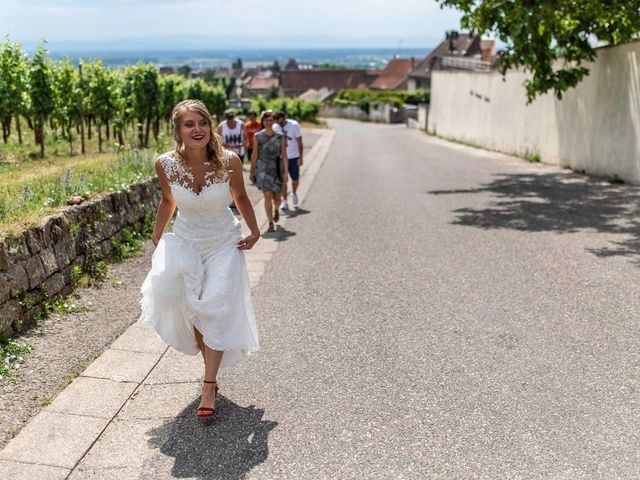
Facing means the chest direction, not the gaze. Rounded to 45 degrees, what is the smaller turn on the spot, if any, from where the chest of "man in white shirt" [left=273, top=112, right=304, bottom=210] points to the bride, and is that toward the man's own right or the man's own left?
approximately 45° to the man's own left

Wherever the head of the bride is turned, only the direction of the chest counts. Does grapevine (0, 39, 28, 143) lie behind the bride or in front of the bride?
behind

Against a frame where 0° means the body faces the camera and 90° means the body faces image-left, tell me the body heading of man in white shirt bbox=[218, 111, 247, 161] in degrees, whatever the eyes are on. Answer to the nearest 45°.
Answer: approximately 0°

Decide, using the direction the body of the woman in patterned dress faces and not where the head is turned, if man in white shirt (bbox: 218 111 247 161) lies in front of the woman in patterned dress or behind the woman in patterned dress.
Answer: behind

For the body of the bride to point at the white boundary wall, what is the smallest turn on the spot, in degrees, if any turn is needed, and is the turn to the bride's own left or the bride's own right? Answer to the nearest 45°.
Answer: approximately 135° to the bride's own left

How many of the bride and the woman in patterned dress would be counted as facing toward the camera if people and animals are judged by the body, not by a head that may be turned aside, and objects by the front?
2

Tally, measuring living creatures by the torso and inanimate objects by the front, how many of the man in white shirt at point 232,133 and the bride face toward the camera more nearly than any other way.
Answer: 2

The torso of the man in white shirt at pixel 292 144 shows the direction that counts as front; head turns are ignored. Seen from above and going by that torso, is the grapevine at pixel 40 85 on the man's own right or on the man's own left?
on the man's own right

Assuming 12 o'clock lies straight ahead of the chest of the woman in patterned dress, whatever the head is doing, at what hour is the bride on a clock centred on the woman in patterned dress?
The bride is roughly at 12 o'clock from the woman in patterned dress.

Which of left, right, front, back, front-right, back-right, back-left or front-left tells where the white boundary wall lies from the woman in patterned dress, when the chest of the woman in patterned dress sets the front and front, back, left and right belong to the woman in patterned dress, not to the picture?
back-left

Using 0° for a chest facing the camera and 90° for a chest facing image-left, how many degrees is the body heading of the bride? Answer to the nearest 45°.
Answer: approximately 0°
